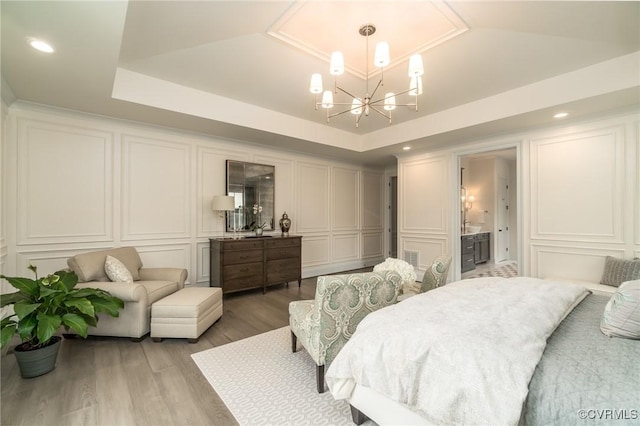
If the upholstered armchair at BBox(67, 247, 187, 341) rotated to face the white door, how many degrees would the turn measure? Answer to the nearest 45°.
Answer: approximately 45° to its left

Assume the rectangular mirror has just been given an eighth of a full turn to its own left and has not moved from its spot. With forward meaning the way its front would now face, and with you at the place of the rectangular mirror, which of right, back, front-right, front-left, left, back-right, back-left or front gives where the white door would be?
front

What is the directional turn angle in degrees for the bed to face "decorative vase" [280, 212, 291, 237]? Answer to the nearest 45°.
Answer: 0° — it already faces it

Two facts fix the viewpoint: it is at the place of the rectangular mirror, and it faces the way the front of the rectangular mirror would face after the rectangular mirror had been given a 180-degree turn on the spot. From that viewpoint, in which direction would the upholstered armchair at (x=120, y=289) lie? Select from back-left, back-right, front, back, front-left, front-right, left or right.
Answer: left

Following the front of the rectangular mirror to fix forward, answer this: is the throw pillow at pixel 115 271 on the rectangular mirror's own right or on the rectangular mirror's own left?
on the rectangular mirror's own right

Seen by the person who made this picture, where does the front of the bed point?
facing away from the viewer and to the left of the viewer

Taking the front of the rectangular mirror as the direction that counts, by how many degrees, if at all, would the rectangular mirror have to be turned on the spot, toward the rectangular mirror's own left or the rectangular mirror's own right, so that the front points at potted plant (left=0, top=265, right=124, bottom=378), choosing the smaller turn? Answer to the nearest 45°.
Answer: approximately 90° to the rectangular mirror's own right

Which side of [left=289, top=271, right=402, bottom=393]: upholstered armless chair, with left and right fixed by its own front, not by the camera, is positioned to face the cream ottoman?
front

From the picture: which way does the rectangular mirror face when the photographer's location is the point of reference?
facing the viewer and to the right of the viewer

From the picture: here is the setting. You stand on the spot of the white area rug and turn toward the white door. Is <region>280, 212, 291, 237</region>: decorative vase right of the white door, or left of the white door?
left
